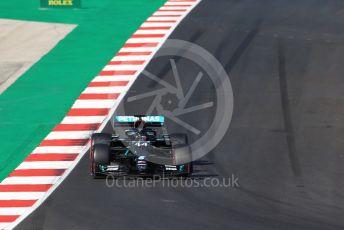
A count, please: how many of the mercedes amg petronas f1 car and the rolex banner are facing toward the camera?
2

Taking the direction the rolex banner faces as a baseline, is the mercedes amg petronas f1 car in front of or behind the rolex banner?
in front

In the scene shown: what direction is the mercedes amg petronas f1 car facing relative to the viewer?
toward the camera

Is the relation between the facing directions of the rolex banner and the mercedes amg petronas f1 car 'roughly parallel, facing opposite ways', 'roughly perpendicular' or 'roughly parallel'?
roughly parallel

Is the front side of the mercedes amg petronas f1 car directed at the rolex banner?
no
